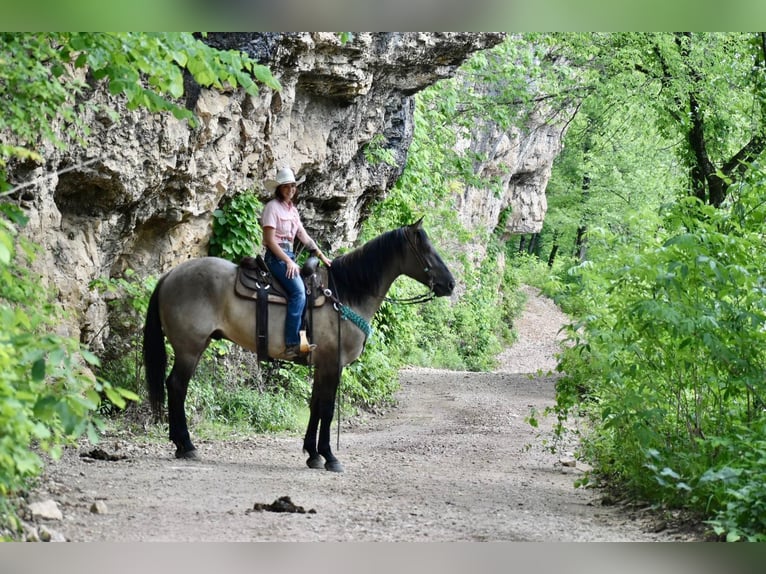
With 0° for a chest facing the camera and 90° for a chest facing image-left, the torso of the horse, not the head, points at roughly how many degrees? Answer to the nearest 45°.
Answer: approximately 270°

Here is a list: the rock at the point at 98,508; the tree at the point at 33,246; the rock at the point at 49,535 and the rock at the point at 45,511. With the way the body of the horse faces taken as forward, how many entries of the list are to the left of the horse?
0

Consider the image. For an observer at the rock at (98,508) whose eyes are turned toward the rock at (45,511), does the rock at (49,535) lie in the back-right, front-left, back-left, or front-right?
front-left

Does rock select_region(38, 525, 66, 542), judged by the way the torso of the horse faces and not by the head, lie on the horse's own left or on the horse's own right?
on the horse's own right

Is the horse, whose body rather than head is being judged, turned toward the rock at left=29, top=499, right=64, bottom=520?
no

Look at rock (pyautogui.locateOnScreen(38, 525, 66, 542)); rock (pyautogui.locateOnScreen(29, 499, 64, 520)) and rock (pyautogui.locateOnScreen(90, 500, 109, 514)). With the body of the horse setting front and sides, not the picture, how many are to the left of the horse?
0

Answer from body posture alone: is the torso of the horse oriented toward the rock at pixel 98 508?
no
